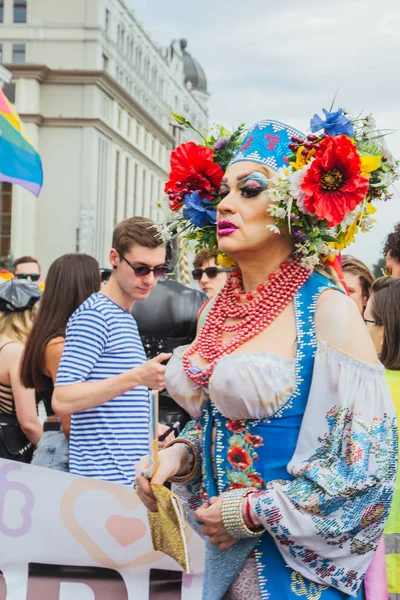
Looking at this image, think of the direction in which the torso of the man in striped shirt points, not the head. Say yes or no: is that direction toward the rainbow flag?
no

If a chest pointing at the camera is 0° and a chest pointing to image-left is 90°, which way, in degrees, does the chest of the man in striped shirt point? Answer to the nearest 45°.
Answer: approximately 315°

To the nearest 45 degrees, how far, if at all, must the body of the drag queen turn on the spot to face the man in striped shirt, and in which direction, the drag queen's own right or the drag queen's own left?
approximately 90° to the drag queen's own right

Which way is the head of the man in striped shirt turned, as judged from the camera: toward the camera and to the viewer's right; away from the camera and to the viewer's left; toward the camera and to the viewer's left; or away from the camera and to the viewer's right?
toward the camera and to the viewer's right

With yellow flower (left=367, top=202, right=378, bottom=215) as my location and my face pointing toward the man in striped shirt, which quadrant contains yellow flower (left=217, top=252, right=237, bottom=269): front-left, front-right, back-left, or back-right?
front-left

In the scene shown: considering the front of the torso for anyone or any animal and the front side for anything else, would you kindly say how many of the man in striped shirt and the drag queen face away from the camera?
0

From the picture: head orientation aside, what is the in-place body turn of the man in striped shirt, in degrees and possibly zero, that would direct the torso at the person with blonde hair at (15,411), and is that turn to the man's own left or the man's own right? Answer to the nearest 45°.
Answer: approximately 180°

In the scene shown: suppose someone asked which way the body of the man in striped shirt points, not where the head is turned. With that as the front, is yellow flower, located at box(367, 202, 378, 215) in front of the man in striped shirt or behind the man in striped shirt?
in front

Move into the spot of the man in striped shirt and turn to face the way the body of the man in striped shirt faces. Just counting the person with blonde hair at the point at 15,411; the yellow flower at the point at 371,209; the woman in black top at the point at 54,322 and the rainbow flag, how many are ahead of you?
1

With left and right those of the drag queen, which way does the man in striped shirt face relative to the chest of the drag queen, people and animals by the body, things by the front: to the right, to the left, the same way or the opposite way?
to the left

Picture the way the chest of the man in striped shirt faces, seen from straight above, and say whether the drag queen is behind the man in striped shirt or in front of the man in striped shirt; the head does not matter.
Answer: in front

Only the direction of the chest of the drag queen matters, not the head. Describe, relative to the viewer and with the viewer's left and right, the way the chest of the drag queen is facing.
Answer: facing the viewer and to the left of the viewer
